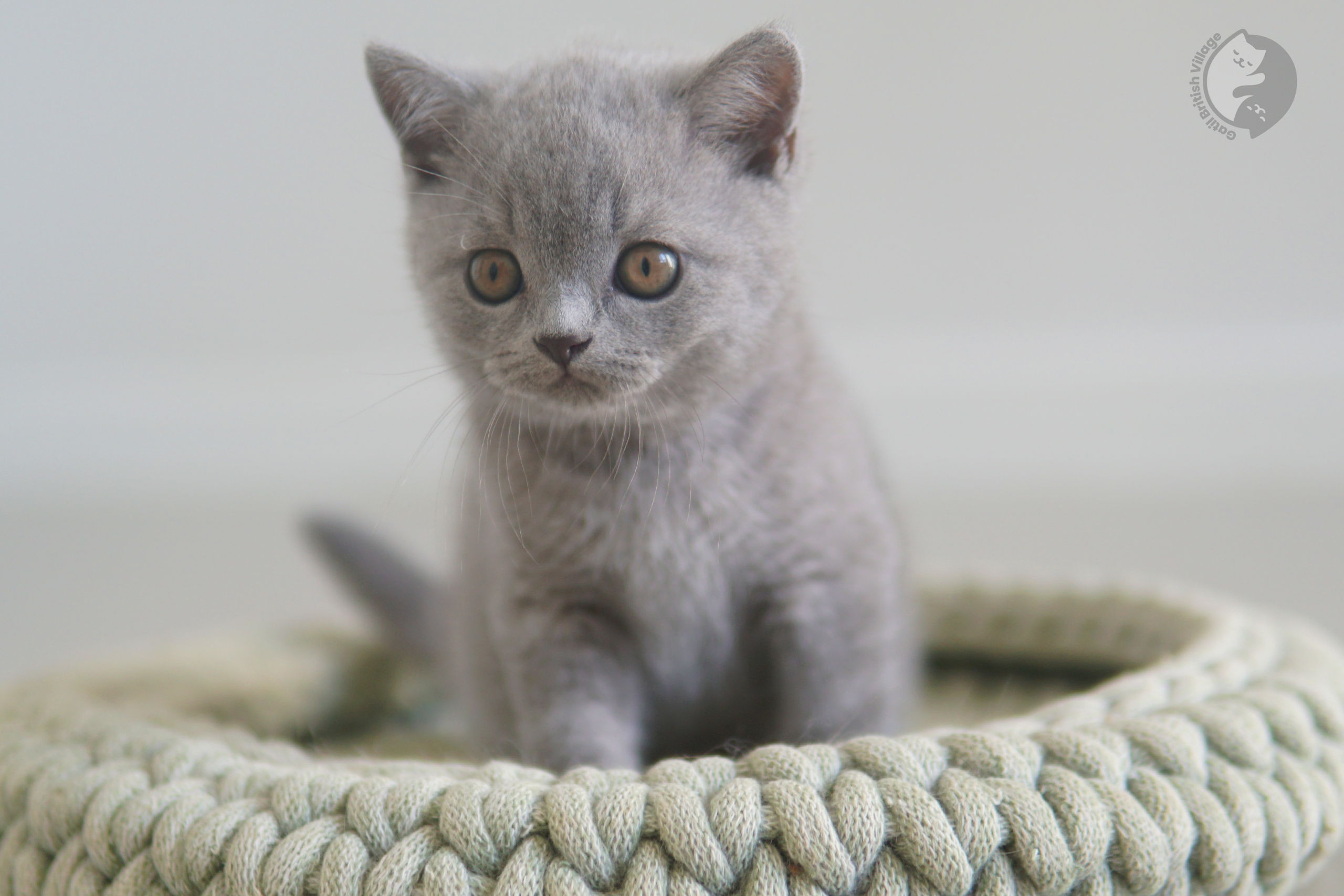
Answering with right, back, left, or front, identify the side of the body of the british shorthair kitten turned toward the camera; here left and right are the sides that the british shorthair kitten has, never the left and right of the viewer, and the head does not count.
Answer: front
